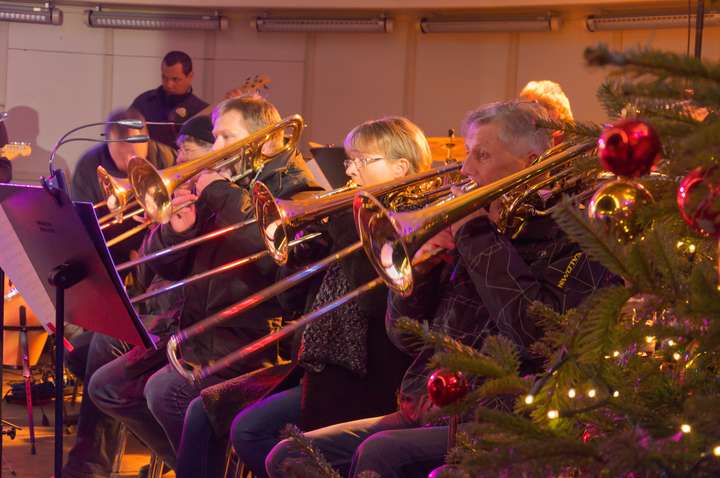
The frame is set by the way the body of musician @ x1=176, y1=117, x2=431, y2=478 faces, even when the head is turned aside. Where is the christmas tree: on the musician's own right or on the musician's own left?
on the musician's own left

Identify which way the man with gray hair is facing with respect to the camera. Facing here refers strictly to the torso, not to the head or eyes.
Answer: to the viewer's left

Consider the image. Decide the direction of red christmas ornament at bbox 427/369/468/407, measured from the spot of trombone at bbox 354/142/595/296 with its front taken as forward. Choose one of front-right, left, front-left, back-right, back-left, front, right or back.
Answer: front-left

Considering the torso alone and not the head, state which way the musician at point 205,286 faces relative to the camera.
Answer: to the viewer's left

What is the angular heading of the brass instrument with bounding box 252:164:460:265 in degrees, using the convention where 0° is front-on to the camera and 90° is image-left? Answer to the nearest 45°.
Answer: approximately 45°

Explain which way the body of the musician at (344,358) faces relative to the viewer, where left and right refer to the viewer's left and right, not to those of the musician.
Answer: facing to the left of the viewer

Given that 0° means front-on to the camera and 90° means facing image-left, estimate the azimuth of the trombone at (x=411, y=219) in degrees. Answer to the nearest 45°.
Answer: approximately 45°
